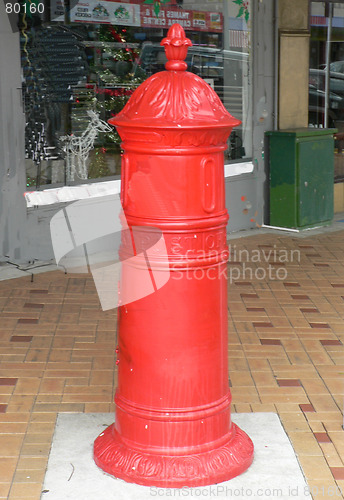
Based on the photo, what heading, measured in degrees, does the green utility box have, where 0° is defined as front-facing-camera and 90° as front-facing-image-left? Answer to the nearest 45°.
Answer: approximately 315°

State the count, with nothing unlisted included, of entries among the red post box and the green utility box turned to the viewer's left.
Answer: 0

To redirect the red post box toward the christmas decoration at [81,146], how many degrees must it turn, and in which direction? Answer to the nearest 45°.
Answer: approximately 135° to its left

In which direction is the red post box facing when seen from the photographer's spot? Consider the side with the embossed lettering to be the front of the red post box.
facing the viewer and to the right of the viewer

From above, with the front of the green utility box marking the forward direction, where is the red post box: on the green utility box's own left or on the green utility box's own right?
on the green utility box's own right

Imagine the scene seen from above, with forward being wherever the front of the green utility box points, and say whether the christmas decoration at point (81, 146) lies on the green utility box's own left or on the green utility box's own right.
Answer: on the green utility box's own right

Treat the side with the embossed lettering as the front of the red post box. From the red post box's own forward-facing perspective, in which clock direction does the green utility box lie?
The green utility box is roughly at 8 o'clock from the red post box.
